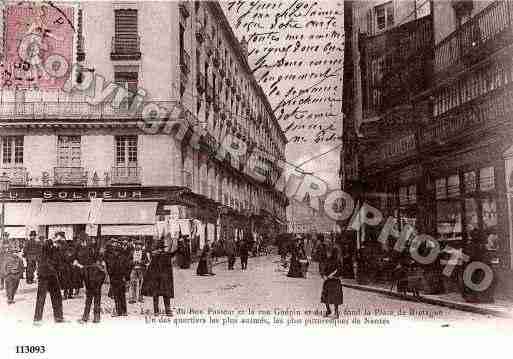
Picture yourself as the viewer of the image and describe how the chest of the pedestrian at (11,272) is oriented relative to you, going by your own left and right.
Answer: facing the viewer

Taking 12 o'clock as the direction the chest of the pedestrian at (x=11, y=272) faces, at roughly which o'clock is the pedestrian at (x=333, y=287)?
the pedestrian at (x=333, y=287) is roughly at 10 o'clock from the pedestrian at (x=11, y=272).

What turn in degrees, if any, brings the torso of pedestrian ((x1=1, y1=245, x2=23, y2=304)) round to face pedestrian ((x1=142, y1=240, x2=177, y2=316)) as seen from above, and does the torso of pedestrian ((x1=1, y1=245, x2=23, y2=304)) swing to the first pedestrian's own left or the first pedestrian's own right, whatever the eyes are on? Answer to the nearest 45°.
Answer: approximately 45° to the first pedestrian's own left

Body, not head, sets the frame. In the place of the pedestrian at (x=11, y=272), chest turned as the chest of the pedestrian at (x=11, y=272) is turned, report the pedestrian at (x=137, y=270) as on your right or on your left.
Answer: on your left
